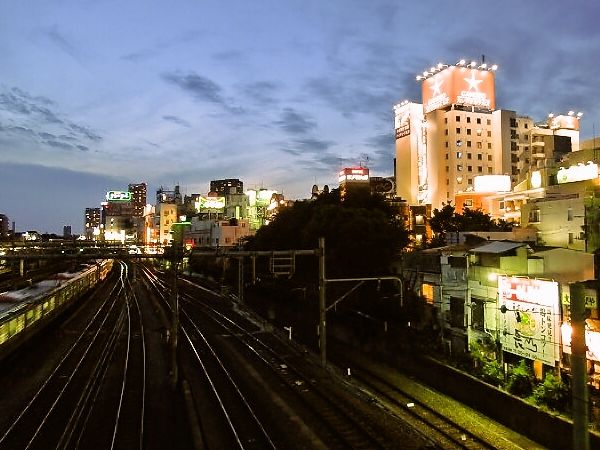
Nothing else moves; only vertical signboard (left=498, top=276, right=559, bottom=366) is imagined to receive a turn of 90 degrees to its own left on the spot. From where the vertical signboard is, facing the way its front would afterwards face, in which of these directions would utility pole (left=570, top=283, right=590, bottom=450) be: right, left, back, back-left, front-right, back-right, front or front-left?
front-right

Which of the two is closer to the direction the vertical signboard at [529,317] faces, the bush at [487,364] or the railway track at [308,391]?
the railway track

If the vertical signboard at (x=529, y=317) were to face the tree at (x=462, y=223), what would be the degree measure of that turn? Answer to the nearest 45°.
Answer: approximately 135° to its right

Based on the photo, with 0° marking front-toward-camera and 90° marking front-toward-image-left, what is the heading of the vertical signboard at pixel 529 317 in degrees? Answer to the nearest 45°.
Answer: approximately 45°

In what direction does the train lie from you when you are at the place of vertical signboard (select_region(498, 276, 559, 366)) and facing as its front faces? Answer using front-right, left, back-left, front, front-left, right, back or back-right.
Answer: front-right

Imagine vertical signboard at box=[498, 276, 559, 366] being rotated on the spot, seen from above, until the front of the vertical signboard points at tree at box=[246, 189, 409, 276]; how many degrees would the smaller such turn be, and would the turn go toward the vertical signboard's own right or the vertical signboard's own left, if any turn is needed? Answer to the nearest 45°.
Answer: approximately 90° to the vertical signboard's own right

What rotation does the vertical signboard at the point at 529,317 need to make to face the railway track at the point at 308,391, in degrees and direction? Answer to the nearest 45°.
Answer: approximately 45° to its right
